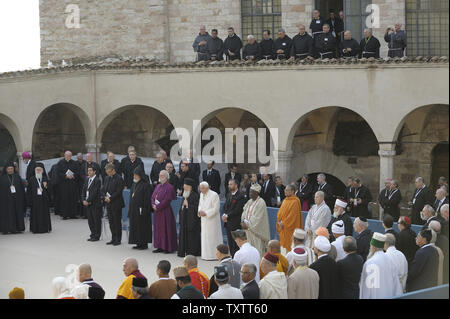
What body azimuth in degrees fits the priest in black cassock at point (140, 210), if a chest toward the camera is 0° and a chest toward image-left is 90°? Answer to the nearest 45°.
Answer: approximately 45°

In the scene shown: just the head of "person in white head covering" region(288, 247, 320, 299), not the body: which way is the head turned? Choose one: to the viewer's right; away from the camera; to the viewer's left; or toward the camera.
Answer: away from the camera

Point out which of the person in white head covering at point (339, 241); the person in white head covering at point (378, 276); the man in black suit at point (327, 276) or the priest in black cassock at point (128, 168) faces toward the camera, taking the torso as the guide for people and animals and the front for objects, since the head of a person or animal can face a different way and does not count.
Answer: the priest in black cassock

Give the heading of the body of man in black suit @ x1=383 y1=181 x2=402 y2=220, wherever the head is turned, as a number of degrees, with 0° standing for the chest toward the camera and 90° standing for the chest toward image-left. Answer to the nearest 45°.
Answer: approximately 45°

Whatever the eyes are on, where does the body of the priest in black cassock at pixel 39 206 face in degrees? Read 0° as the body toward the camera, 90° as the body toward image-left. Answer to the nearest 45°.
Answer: approximately 0°

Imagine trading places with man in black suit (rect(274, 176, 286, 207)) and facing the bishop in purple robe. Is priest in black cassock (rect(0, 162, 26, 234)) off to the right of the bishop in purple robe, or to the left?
right

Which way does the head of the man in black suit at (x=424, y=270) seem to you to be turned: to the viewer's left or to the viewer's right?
to the viewer's left

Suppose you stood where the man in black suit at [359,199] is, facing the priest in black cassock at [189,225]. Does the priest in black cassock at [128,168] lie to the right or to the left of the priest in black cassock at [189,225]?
right
